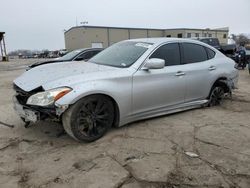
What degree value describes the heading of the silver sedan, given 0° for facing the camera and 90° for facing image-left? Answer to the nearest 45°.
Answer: approximately 45°

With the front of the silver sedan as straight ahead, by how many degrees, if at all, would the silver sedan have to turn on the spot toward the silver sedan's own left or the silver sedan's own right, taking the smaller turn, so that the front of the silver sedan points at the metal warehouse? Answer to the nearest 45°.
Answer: approximately 135° to the silver sedan's own right
